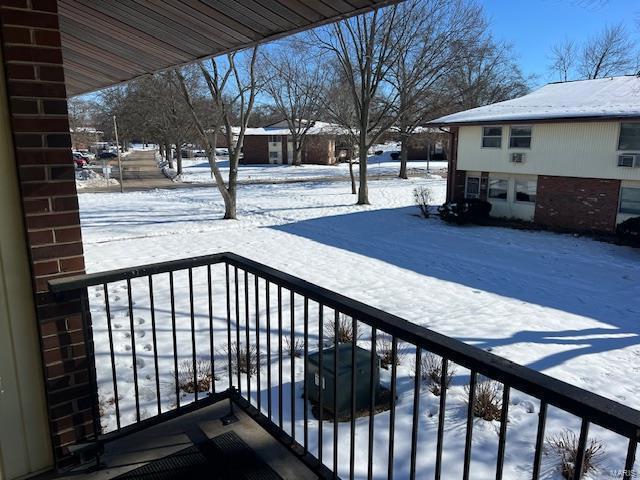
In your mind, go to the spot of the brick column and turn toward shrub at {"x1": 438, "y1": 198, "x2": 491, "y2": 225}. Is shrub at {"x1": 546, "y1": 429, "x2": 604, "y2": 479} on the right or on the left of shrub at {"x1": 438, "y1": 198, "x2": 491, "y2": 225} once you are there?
right

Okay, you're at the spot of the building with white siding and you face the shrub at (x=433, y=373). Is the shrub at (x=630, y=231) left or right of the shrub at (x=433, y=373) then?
left

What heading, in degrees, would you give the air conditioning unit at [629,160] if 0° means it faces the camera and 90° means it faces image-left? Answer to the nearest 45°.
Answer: approximately 0°

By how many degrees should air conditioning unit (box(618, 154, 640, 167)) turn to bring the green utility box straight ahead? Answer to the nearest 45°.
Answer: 0° — it already faces it

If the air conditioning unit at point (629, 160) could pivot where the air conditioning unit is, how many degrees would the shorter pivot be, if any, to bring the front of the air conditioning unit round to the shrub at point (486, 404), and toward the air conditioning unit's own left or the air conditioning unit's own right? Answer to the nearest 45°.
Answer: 0° — it already faces it

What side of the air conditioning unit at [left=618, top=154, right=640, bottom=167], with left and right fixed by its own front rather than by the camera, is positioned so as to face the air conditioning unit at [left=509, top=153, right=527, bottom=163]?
right
